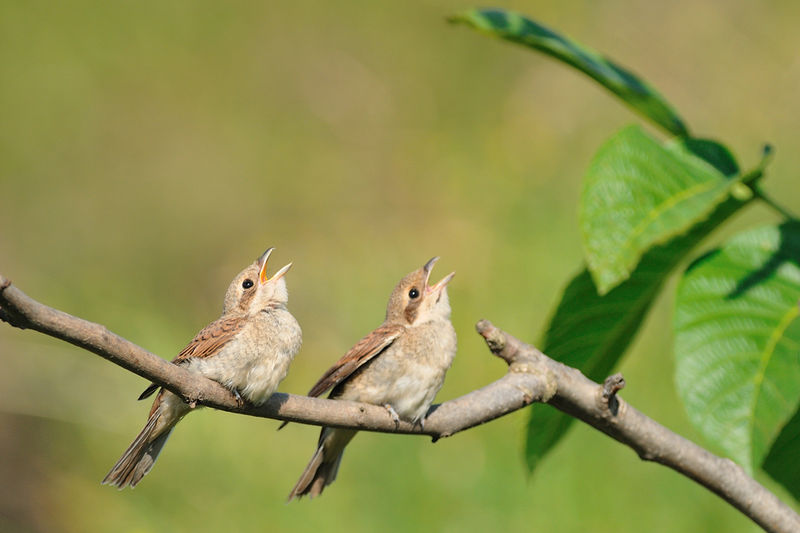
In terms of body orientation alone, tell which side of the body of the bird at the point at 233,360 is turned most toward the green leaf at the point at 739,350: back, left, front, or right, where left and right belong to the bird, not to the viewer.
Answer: front

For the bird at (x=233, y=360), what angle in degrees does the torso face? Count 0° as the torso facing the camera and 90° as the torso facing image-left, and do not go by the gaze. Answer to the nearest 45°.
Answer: approximately 315°

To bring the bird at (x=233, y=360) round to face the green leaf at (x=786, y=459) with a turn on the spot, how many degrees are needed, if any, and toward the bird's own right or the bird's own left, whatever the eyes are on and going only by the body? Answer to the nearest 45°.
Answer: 0° — it already faces it

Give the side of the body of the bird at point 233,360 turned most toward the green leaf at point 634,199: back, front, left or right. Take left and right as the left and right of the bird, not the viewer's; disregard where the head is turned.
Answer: front
